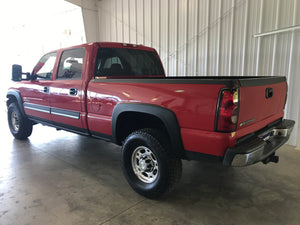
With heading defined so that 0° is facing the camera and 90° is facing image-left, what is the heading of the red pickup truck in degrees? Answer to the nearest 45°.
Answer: approximately 135°
